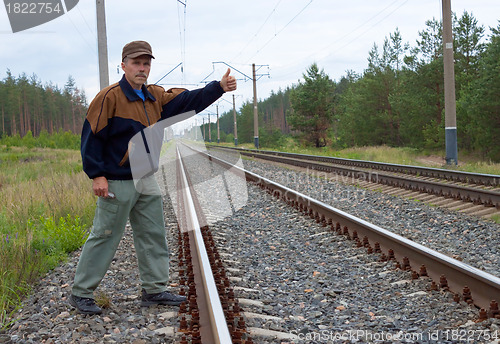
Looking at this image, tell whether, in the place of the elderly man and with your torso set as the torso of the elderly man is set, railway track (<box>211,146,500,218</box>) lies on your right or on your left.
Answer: on your left

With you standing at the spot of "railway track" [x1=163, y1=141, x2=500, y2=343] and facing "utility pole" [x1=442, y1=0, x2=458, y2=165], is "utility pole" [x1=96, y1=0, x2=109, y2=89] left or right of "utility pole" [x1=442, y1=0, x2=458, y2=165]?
left

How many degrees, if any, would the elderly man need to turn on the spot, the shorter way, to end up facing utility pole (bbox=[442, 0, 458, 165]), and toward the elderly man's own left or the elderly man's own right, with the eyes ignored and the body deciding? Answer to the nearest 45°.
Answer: approximately 90° to the elderly man's own left

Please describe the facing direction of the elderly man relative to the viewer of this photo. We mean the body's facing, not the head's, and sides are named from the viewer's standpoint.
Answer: facing the viewer and to the right of the viewer

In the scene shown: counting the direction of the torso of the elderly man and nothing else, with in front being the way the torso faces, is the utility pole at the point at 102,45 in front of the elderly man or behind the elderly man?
behind

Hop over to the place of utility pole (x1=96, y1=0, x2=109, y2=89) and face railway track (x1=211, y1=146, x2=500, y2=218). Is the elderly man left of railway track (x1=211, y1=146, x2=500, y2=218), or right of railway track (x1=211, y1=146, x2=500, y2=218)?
right

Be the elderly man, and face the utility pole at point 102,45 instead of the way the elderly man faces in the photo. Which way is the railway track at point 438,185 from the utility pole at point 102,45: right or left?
right
